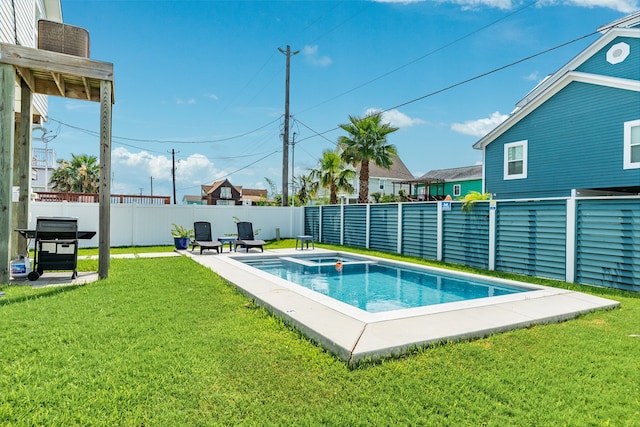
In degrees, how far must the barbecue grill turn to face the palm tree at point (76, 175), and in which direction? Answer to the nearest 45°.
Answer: approximately 180°

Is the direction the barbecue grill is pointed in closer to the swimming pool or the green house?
the swimming pool

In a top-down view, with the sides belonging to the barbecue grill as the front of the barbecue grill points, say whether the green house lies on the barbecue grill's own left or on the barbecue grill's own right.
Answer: on the barbecue grill's own left

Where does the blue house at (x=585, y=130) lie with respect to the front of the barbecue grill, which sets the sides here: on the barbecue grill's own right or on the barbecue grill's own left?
on the barbecue grill's own left

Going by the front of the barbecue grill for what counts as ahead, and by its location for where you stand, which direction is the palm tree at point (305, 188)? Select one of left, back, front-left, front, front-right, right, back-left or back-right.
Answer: back-left

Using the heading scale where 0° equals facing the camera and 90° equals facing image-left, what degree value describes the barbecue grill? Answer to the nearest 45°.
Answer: approximately 0°

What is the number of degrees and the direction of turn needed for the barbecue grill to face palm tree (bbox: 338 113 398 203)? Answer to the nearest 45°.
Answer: approximately 135° to its left

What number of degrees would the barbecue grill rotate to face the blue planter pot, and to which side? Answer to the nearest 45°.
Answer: approximately 135° to its left
